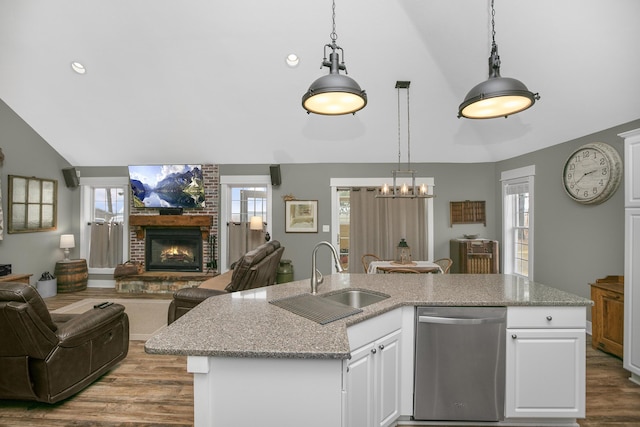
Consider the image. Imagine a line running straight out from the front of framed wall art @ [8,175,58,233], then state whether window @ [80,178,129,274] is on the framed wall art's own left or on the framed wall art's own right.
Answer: on the framed wall art's own left

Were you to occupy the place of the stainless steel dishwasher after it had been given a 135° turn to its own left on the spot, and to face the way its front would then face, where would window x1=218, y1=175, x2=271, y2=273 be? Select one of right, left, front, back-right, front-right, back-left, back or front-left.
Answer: left

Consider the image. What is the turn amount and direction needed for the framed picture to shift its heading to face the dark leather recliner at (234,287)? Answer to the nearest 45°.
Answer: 0° — it already faces it

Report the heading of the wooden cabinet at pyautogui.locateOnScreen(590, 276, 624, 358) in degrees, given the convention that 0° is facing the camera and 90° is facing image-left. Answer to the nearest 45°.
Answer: approximately 45°

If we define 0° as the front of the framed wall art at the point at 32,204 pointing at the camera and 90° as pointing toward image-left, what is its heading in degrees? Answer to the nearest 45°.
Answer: approximately 315°

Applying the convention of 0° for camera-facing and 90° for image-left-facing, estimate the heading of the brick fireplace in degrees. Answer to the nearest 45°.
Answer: approximately 0°

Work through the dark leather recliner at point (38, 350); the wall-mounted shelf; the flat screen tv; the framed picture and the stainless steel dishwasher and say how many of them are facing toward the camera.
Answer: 4

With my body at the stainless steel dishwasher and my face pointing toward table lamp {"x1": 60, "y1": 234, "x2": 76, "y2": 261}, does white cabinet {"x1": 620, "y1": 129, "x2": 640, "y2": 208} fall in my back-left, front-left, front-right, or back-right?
back-right

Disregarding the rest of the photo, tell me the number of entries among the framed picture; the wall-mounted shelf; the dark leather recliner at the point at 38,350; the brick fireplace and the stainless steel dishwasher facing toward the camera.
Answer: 4

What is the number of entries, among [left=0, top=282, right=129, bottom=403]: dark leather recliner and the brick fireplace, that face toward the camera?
1

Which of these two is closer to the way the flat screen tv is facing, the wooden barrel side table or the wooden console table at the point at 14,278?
the wooden console table
